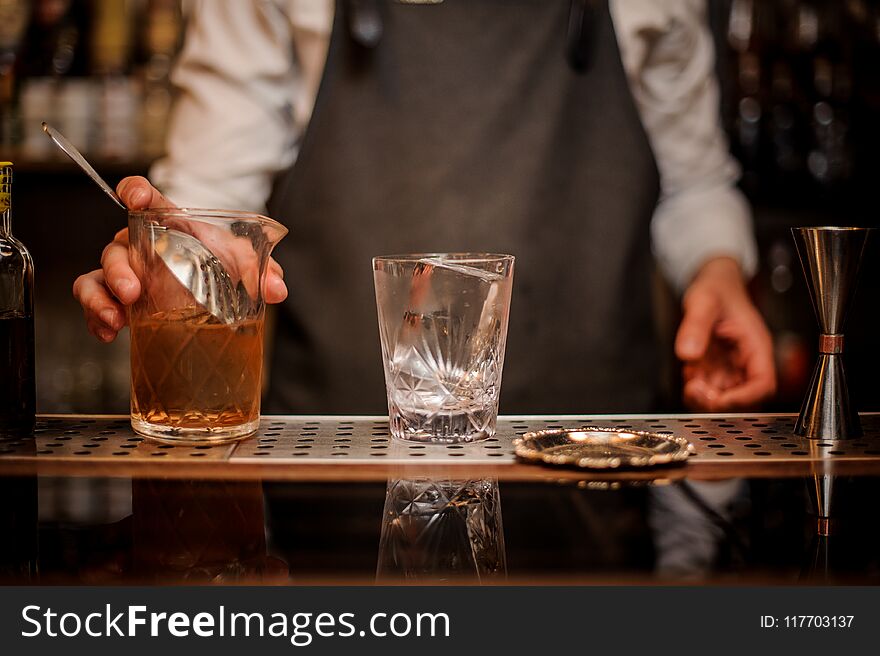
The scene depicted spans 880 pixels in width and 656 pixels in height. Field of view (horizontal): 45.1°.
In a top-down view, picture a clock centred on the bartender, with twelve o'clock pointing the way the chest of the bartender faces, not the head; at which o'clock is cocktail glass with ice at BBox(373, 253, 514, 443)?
The cocktail glass with ice is roughly at 12 o'clock from the bartender.

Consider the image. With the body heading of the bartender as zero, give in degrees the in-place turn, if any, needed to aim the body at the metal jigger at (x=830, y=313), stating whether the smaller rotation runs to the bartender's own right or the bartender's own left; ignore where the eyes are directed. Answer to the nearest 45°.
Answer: approximately 45° to the bartender's own left

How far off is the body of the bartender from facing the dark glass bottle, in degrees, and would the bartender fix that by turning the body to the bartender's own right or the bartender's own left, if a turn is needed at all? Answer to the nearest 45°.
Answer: approximately 45° to the bartender's own right

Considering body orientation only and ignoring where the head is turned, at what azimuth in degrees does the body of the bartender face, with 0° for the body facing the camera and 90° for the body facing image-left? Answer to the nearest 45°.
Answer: approximately 0°
